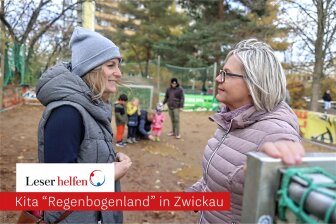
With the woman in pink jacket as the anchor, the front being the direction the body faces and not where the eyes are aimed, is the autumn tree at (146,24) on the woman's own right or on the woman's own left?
on the woman's own right

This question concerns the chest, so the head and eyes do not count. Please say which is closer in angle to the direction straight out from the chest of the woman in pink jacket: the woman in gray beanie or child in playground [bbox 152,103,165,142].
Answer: the woman in gray beanie

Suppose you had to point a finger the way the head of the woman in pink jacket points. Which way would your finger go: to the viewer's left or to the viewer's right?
to the viewer's left

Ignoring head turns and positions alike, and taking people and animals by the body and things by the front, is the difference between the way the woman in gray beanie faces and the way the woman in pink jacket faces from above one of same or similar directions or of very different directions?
very different directions

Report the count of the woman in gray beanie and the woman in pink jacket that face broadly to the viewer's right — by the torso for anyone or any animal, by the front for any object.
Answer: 1

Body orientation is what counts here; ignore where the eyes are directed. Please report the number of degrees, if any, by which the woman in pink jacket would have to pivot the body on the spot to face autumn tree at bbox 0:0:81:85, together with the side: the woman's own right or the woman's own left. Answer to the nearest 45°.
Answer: approximately 45° to the woman's own right

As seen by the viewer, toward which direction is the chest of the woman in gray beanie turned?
to the viewer's right

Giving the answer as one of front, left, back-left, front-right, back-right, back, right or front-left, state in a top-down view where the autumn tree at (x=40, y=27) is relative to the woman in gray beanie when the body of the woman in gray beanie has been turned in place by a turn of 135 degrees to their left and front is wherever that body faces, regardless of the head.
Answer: front-right

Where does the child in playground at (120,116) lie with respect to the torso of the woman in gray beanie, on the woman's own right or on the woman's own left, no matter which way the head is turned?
on the woman's own left

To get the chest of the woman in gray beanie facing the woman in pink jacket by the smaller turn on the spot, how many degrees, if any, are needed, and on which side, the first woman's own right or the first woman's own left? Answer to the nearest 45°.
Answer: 0° — they already face them

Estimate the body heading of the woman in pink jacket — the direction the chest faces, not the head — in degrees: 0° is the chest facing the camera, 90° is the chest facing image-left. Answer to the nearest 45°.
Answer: approximately 90°

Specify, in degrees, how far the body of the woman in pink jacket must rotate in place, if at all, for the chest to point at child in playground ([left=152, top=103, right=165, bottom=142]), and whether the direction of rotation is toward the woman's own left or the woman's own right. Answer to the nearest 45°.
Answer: approximately 90° to the woman's own right
